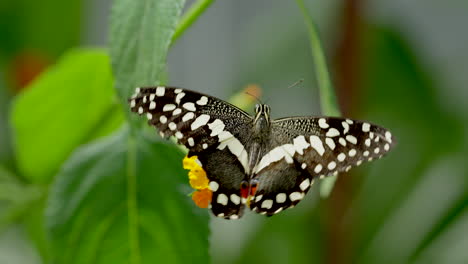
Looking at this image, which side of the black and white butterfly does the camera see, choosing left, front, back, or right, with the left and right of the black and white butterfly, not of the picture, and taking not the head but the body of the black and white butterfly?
back
